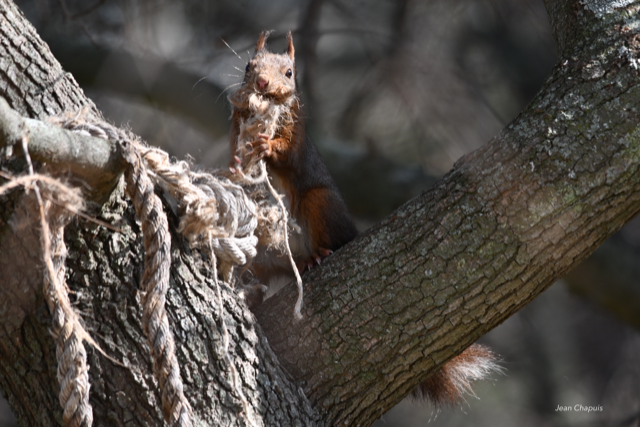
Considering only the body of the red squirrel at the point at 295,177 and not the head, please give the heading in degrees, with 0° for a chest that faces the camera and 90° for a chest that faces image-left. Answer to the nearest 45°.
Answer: approximately 45°
